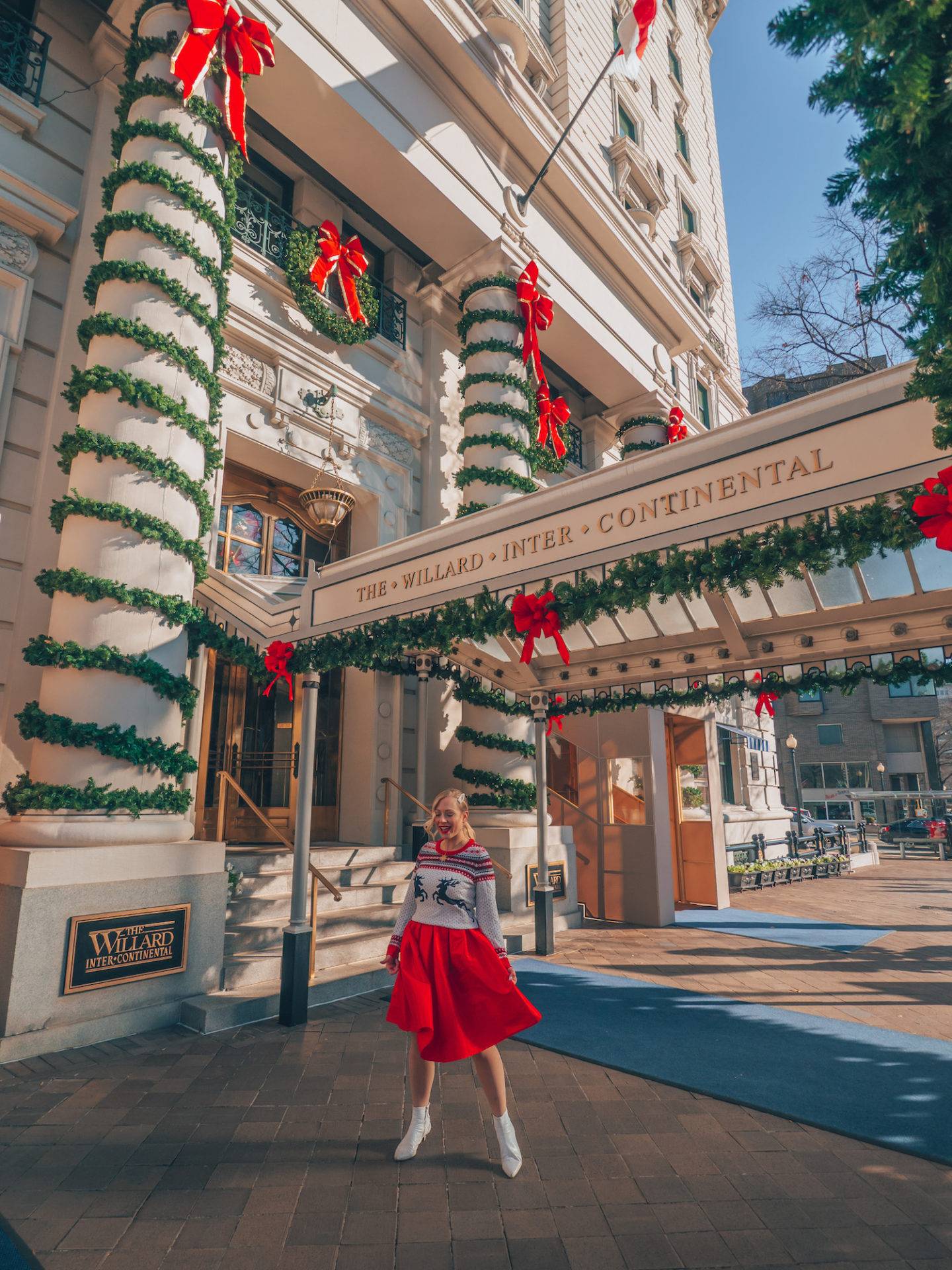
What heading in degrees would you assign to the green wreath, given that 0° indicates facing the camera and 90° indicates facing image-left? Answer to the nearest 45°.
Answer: approximately 315°

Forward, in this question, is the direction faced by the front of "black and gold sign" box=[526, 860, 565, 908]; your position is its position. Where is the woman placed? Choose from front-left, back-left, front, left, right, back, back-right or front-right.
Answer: front-right

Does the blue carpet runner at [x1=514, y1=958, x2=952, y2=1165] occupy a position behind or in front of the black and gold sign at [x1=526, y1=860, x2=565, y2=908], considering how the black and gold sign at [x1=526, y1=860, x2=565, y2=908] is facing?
in front

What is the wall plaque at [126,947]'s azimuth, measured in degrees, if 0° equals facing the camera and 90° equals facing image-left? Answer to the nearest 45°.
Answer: approximately 315°

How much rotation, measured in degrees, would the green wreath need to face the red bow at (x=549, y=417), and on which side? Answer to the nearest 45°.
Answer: approximately 90° to its left
